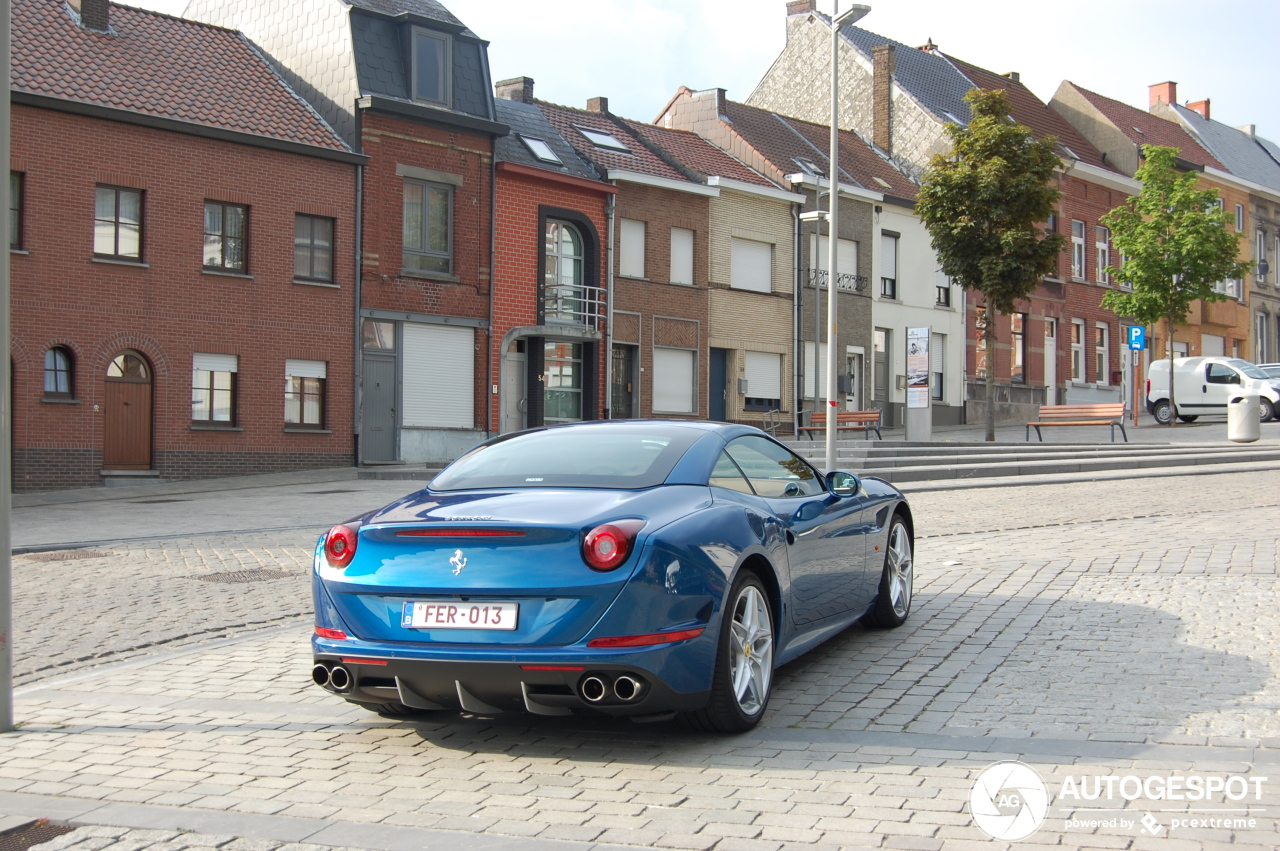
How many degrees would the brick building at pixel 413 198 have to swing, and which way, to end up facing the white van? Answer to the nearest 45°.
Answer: approximately 45° to its left

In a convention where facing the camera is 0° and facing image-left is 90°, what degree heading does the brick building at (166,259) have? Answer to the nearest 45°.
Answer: approximately 315°

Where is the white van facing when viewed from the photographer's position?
facing to the right of the viewer

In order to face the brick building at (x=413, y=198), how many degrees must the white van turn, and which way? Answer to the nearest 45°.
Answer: approximately 135° to its right

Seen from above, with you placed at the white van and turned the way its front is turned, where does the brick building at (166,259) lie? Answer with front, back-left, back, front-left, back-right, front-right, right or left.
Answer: back-right

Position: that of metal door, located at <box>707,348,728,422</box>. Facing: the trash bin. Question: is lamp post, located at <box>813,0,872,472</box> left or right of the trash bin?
right

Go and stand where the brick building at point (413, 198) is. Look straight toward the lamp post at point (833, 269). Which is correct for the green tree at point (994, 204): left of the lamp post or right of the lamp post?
left

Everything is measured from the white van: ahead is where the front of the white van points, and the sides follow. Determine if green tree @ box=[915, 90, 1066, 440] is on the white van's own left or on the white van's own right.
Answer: on the white van's own right

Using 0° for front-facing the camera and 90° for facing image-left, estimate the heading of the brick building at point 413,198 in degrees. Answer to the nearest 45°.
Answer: approximately 315°

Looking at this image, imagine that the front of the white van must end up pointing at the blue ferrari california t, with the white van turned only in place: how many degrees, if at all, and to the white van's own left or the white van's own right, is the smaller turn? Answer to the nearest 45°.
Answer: approximately 90° to the white van's own right

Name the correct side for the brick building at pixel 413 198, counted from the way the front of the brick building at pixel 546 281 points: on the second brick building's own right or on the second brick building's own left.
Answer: on the second brick building's own right
